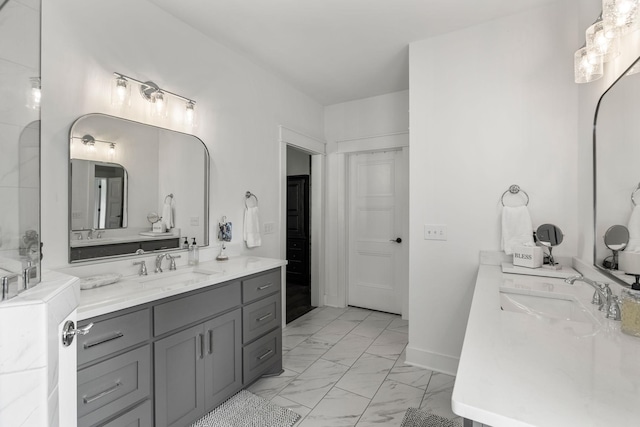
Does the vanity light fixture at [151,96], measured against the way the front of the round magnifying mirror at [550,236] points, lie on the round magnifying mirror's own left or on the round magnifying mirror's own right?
on the round magnifying mirror's own right

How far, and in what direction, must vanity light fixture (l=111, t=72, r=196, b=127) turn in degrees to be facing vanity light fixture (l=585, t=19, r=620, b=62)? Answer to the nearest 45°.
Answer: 0° — it already faces it

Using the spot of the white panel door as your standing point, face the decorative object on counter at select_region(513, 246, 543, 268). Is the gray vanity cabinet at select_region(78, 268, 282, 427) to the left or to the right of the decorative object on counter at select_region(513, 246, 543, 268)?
right

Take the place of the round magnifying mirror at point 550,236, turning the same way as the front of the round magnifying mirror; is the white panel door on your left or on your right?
on your right

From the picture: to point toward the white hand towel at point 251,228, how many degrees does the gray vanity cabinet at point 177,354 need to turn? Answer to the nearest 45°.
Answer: approximately 90° to its left

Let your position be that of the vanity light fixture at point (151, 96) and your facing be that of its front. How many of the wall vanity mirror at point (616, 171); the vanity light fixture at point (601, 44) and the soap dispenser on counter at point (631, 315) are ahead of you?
3

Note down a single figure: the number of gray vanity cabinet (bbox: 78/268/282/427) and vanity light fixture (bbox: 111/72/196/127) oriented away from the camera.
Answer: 0

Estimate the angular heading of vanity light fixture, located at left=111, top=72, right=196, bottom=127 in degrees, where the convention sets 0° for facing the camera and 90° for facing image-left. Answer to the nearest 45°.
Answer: approximately 315°
